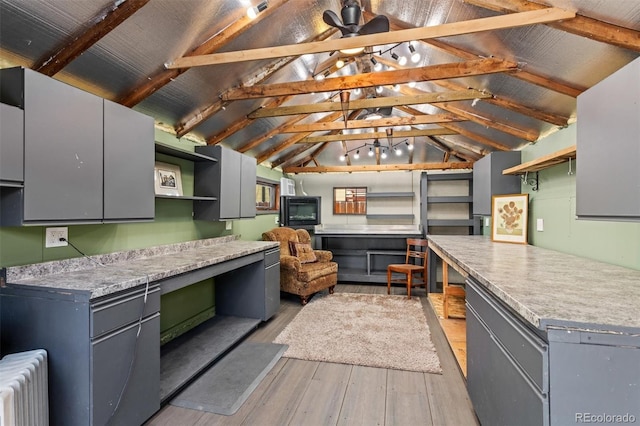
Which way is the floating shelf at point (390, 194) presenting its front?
toward the camera

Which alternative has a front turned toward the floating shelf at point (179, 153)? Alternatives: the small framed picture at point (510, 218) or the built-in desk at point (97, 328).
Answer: the small framed picture

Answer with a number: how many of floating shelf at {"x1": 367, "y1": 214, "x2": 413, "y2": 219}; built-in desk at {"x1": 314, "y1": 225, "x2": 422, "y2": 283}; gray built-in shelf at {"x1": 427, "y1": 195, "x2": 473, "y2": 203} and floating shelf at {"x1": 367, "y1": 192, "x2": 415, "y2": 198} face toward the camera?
4

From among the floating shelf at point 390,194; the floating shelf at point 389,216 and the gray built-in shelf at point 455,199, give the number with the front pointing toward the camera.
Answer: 3

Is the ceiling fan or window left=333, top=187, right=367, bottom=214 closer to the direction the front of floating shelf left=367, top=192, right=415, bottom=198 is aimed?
the ceiling fan

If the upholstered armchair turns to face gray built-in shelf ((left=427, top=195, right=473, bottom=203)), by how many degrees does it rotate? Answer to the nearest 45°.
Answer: approximately 45° to its left

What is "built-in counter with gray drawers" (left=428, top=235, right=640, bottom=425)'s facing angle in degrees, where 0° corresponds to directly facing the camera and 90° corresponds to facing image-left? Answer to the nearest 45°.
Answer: approximately 45°

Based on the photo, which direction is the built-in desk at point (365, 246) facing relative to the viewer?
toward the camera

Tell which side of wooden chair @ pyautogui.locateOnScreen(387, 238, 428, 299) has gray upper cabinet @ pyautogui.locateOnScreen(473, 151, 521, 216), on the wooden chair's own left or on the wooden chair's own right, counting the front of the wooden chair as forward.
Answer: on the wooden chair's own left

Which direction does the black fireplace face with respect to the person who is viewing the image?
facing the viewer and to the right of the viewer

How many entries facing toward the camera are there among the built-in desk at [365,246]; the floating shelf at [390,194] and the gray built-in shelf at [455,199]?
3

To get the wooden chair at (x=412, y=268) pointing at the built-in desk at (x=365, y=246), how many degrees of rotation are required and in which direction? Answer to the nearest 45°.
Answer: approximately 90° to its right

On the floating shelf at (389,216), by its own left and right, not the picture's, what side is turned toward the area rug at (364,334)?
front

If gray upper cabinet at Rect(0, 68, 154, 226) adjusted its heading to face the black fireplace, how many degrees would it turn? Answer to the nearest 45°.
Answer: approximately 90° to its left

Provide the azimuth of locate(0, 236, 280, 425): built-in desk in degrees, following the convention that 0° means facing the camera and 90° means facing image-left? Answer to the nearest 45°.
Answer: approximately 315°

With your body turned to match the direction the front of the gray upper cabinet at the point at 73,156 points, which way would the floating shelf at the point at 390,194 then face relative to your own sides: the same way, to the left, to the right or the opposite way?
to the right

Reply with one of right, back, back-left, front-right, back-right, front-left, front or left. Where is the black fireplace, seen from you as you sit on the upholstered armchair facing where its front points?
back-left

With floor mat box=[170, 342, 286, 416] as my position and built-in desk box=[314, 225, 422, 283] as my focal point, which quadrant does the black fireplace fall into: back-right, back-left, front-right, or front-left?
front-left
